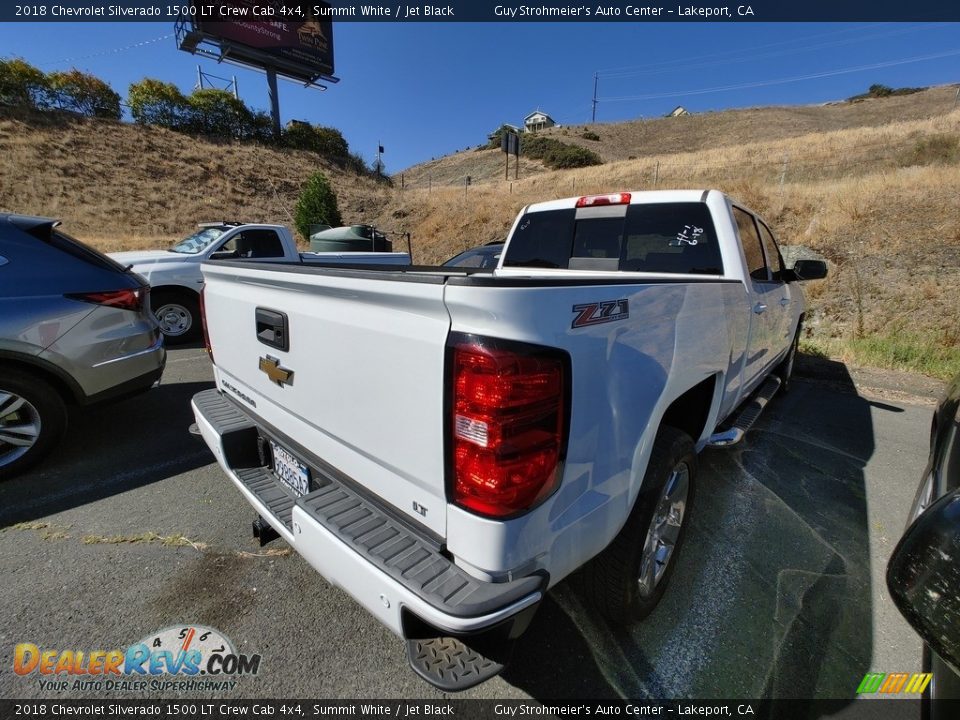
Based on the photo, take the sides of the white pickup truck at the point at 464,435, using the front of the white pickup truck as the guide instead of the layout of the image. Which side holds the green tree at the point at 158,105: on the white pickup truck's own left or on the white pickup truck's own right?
on the white pickup truck's own left

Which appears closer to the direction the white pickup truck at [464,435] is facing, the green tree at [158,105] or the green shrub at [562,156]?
the green shrub

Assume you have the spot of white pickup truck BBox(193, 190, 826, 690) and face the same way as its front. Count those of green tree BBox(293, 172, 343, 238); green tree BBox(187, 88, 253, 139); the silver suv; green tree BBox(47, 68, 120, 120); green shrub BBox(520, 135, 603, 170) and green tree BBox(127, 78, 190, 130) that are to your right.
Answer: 0

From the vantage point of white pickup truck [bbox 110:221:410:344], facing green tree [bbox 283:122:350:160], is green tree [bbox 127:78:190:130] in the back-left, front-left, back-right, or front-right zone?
front-left

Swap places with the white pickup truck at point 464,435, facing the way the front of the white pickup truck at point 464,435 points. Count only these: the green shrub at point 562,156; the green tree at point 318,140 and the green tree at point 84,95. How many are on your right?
0

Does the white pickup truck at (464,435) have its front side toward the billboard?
no

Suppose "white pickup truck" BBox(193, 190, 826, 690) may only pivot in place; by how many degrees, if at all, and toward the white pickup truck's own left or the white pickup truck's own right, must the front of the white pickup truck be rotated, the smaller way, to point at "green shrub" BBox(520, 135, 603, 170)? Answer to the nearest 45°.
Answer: approximately 45° to the white pickup truck's own left

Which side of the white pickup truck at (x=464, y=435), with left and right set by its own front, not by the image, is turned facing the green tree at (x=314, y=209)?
left

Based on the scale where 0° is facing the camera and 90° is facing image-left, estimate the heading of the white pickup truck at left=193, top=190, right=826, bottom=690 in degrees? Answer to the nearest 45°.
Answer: approximately 225°

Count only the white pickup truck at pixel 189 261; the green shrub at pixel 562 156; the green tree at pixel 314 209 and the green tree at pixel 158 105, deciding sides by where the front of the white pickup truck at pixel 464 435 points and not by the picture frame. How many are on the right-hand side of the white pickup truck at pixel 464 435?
0

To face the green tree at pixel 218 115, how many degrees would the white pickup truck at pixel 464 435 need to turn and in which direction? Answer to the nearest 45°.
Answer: approximately 90° to its left

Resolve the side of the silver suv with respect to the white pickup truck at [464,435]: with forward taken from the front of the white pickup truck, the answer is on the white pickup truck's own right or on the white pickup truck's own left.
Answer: on the white pickup truck's own left

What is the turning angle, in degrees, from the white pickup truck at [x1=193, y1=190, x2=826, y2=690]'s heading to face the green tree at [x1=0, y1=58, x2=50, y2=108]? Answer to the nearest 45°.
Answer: approximately 90° to its left

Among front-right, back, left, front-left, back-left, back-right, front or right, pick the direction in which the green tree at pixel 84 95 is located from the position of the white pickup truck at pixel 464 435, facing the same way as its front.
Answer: left

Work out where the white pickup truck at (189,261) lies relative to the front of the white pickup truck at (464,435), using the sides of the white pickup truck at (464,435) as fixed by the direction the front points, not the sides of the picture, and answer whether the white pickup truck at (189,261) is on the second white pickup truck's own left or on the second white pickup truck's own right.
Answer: on the second white pickup truck's own left
